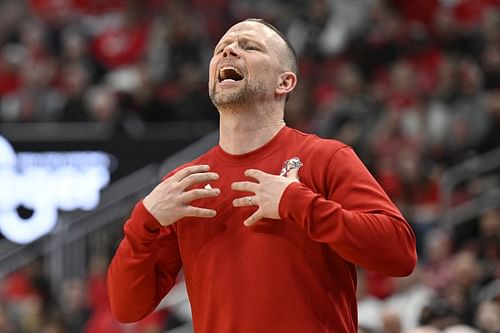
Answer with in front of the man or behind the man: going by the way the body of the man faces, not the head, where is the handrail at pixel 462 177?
behind

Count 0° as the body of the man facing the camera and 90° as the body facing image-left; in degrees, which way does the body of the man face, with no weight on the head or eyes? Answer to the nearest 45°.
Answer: approximately 45°

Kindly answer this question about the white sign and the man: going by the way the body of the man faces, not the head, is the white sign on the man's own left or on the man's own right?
on the man's own right
